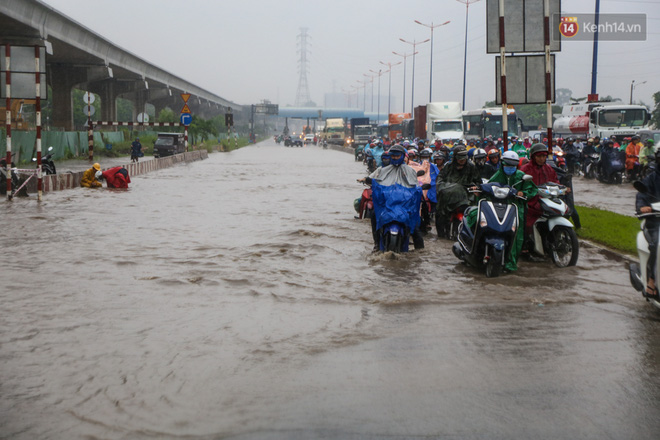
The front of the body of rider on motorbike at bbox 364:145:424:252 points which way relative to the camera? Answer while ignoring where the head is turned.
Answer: toward the camera

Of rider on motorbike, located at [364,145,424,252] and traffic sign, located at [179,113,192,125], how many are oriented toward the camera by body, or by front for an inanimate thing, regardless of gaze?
2

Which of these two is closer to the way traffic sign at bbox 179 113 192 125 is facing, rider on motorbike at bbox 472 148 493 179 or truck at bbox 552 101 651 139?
the rider on motorbike

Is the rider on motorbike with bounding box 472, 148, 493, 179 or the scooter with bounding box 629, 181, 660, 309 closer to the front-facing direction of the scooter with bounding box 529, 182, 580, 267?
the scooter

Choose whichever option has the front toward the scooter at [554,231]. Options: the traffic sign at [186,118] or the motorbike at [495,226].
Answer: the traffic sign

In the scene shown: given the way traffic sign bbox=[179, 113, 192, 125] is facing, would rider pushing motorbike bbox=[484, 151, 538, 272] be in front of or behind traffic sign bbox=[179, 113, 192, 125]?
in front

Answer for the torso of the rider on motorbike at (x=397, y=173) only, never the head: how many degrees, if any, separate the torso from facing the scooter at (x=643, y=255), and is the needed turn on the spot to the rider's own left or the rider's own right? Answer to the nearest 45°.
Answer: approximately 45° to the rider's own left

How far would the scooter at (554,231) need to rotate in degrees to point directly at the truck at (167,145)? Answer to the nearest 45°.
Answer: approximately 180°

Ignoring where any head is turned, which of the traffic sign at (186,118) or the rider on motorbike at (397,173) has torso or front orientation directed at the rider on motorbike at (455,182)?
the traffic sign

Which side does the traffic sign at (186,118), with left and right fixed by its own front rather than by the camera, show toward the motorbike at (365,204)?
front

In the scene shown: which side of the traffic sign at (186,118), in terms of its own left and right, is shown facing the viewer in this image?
front

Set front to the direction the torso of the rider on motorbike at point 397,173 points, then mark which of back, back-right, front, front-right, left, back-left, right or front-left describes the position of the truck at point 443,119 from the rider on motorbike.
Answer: back
